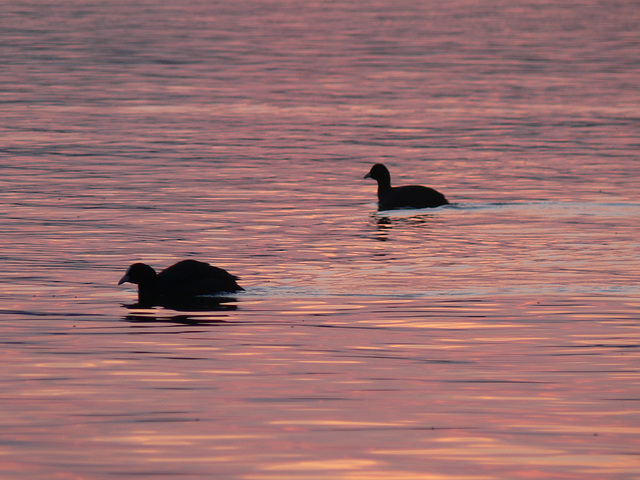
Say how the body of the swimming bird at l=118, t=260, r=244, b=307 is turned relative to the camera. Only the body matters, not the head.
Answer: to the viewer's left

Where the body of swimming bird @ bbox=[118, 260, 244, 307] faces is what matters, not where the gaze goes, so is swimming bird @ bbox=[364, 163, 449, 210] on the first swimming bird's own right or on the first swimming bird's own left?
on the first swimming bird's own right

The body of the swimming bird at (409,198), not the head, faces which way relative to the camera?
to the viewer's left

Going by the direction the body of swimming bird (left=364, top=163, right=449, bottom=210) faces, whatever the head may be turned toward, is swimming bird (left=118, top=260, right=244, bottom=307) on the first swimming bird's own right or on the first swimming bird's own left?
on the first swimming bird's own left

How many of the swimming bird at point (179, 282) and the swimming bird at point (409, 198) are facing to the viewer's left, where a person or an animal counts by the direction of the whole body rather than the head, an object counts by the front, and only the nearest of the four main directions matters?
2
